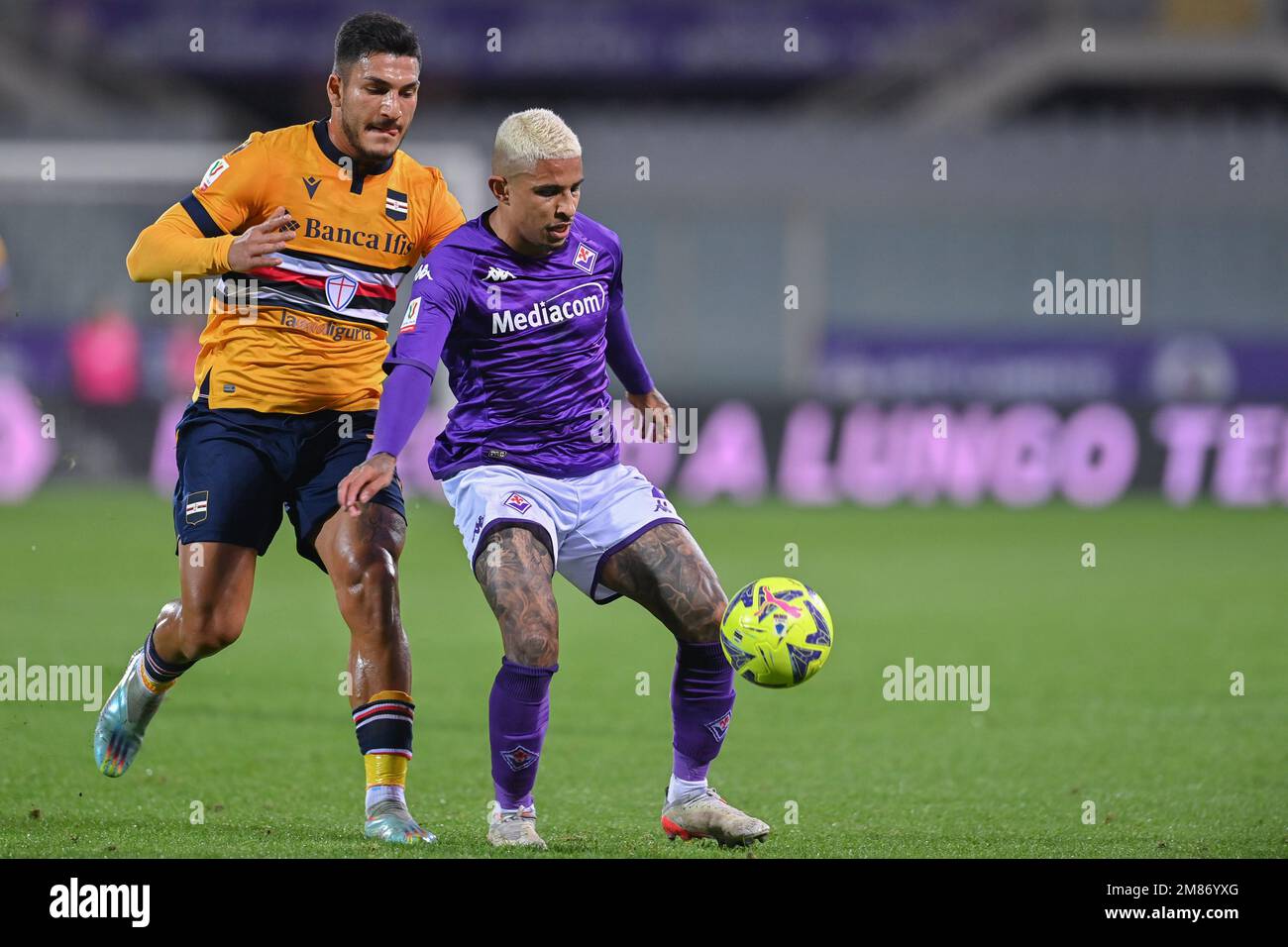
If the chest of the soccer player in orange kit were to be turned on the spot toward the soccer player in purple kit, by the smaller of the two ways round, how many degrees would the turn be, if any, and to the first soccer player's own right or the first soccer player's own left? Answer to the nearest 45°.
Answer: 0° — they already face them

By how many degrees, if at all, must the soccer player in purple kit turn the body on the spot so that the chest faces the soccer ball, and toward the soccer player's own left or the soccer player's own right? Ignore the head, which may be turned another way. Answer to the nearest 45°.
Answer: approximately 45° to the soccer player's own left

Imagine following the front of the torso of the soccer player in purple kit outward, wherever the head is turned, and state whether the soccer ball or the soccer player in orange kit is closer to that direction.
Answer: the soccer ball

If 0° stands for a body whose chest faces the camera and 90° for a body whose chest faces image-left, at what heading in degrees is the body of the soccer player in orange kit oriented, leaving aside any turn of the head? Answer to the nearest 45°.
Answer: approximately 315°

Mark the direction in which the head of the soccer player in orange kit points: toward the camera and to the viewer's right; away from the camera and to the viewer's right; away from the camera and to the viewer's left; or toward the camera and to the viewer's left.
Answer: toward the camera and to the viewer's right

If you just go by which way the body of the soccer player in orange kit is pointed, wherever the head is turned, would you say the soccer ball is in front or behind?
in front

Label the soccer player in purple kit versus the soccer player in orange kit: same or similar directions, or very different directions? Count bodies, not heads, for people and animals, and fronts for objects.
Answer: same or similar directions

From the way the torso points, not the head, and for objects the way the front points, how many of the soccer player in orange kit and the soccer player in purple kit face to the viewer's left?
0

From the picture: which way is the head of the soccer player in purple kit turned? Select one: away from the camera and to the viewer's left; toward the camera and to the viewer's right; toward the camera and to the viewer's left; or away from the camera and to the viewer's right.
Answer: toward the camera and to the viewer's right

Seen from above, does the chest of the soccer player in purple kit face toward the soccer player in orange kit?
no
